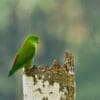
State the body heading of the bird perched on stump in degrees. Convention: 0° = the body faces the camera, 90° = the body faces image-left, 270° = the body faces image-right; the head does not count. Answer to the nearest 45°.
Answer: approximately 270°
